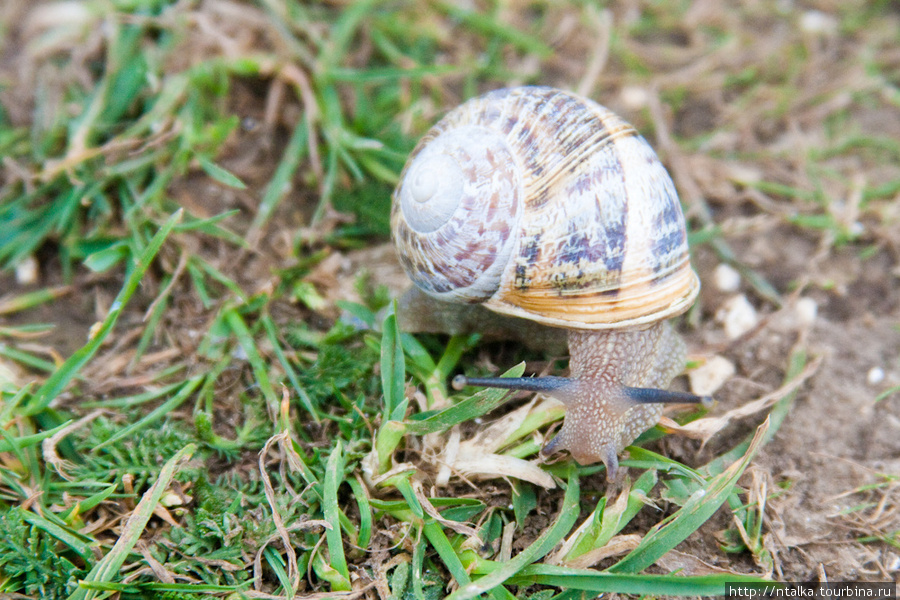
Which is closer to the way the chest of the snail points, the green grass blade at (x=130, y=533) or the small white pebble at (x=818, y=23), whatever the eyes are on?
the green grass blade

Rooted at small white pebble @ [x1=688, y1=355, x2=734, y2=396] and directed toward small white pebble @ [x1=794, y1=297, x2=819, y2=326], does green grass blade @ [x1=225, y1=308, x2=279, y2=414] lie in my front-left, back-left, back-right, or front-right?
back-left

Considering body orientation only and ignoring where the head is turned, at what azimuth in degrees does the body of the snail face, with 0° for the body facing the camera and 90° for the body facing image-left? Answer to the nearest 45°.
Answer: approximately 0°

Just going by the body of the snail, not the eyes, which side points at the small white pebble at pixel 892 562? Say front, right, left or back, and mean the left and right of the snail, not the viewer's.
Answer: left

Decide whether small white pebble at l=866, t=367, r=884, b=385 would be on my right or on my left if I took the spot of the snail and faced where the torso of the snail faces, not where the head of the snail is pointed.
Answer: on my left

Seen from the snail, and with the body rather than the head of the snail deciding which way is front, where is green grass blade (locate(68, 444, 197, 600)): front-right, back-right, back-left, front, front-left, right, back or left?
front-right

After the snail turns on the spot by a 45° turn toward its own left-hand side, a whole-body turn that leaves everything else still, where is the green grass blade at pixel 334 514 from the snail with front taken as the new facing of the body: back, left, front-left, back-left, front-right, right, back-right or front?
right

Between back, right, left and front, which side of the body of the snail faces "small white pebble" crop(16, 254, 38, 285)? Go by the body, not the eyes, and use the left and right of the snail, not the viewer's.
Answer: right
